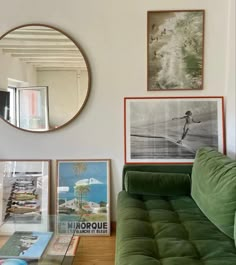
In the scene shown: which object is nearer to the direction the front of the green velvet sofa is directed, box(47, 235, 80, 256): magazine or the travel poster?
the magazine

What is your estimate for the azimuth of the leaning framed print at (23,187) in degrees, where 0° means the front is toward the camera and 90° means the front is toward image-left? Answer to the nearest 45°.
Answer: approximately 0°

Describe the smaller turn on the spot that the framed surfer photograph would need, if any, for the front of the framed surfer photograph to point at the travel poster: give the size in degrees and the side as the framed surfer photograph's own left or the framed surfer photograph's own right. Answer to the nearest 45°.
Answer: approximately 90° to the framed surfer photograph's own right

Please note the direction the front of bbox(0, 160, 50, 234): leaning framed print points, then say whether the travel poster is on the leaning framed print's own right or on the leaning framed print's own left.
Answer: on the leaning framed print's own left

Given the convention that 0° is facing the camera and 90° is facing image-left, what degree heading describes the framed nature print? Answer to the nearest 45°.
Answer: approximately 0°

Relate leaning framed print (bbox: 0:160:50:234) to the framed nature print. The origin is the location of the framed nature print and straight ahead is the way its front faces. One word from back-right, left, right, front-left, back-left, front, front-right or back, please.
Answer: right

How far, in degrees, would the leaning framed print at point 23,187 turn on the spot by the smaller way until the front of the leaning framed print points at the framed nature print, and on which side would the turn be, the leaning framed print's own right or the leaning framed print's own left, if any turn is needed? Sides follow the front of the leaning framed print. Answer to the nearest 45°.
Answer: approximately 90° to the leaning framed print's own left

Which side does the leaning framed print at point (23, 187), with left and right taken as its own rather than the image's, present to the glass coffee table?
front

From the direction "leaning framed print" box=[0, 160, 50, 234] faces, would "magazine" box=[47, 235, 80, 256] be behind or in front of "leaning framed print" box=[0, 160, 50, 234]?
in front

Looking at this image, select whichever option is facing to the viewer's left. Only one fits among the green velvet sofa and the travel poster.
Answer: the green velvet sofa
